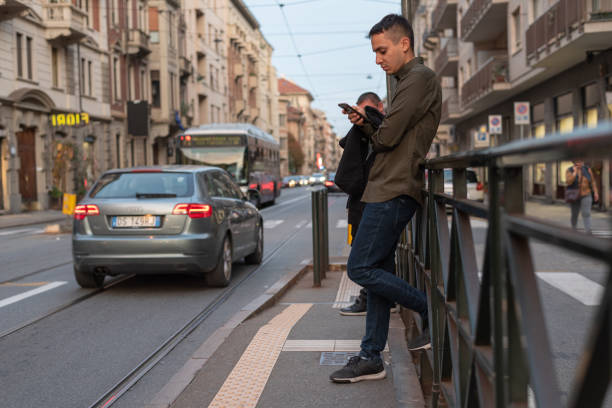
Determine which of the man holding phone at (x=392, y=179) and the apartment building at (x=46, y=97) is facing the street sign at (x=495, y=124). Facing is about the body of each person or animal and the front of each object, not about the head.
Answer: the apartment building

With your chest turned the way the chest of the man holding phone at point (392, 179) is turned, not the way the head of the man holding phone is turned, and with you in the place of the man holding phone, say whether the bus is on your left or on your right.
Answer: on your right

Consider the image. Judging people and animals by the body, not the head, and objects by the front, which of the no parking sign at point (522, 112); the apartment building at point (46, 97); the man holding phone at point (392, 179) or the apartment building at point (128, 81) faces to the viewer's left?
the man holding phone

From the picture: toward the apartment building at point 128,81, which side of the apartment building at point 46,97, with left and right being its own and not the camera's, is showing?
left

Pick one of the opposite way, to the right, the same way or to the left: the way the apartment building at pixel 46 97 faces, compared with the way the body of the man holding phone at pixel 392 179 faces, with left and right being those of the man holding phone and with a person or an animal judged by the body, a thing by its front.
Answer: the opposite way

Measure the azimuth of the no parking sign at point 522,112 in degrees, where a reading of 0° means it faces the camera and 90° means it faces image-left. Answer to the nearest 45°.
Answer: approximately 0°

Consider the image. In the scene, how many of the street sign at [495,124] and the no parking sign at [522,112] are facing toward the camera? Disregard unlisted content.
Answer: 2

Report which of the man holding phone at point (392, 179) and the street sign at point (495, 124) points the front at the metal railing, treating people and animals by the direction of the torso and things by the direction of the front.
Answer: the street sign

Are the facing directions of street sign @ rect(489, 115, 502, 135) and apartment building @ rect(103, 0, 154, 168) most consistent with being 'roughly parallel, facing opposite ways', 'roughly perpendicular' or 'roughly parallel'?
roughly perpendicular

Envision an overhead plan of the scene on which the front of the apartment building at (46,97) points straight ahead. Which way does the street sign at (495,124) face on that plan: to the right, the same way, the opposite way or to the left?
to the right

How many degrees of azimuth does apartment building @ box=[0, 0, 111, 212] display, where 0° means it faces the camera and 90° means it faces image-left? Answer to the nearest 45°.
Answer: approximately 315°

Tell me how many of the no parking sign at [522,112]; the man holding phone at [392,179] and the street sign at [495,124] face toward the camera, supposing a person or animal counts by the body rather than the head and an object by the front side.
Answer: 2

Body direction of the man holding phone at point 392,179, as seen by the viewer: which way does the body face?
to the viewer's left
